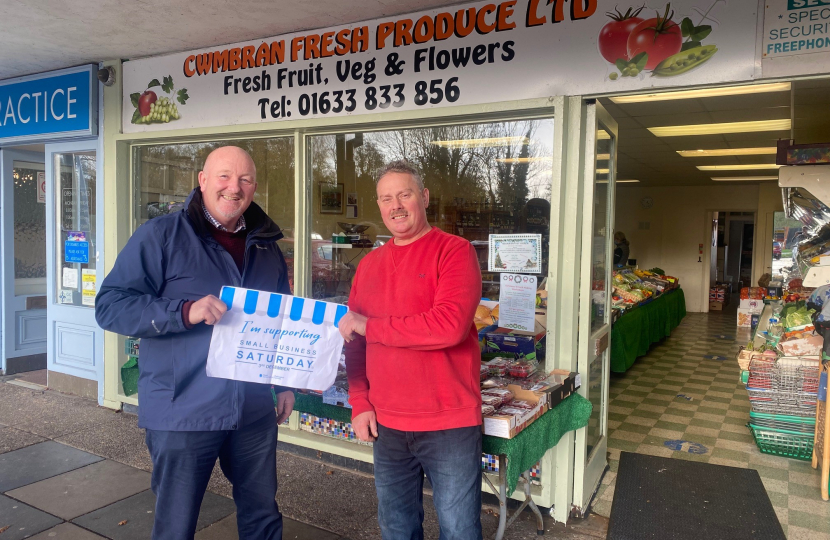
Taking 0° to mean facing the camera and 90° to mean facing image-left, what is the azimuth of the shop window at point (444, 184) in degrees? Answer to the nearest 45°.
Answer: approximately 0°

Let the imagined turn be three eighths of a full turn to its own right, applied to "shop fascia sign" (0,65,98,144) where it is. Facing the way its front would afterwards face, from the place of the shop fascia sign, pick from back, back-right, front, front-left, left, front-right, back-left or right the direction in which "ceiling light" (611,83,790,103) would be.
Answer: back-right

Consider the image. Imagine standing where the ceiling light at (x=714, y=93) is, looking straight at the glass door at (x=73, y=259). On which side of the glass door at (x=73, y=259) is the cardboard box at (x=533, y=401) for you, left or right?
left

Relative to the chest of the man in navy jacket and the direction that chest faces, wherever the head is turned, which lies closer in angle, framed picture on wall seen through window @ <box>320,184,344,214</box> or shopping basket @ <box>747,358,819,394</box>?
the shopping basket

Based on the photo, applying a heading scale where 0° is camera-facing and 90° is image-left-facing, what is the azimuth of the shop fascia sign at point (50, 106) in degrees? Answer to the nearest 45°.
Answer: approximately 45°

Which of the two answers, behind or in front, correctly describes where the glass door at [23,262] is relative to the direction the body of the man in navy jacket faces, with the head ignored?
behind

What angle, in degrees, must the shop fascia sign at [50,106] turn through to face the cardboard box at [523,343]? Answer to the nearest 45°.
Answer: approximately 90° to its left

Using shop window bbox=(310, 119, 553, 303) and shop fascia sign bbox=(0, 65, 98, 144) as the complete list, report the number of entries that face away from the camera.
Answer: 0
